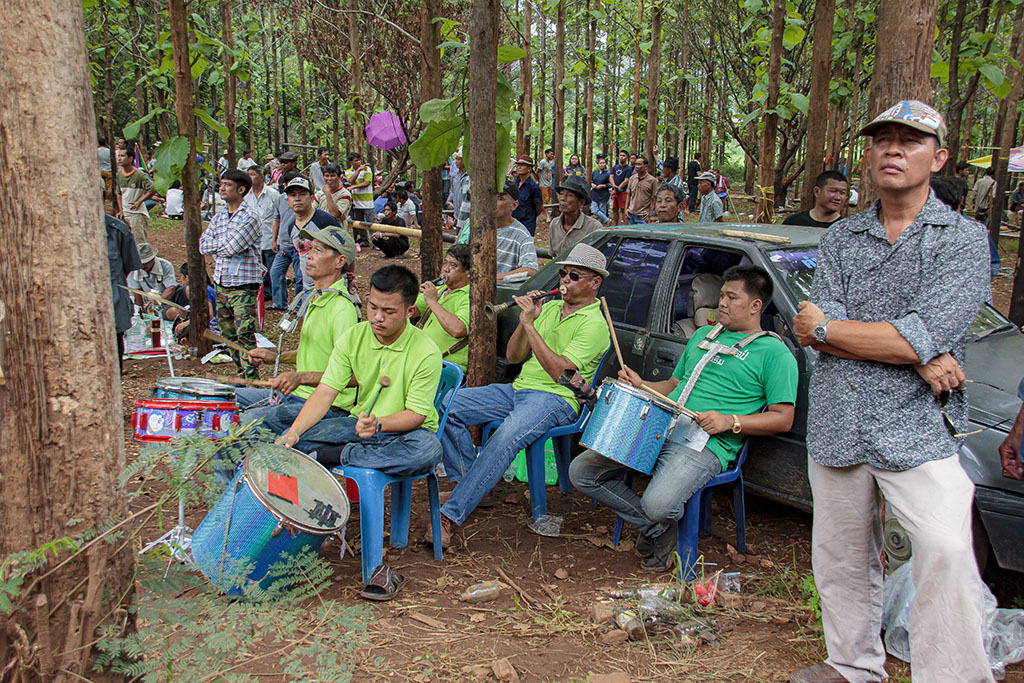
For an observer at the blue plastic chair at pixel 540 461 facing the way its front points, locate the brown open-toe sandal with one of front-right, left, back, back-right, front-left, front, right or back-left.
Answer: front

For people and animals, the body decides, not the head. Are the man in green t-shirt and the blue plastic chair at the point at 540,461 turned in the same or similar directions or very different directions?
same or similar directions

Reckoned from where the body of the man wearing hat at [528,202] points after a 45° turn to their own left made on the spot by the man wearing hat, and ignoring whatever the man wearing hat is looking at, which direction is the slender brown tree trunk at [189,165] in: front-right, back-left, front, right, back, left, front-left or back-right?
front-right

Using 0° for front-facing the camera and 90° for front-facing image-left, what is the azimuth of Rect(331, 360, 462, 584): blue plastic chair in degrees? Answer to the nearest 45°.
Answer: approximately 45°

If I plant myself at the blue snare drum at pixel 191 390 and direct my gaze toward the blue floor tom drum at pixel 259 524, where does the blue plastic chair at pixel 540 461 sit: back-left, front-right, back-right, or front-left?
front-left

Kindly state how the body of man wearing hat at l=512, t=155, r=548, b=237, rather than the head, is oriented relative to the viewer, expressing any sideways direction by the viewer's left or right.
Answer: facing the viewer and to the left of the viewer

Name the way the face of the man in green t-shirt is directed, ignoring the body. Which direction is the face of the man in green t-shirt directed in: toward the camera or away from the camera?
toward the camera

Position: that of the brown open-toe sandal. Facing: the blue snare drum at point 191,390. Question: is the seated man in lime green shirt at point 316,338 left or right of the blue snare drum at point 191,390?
right

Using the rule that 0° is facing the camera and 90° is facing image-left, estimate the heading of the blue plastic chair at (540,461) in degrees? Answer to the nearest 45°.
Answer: approximately 45°

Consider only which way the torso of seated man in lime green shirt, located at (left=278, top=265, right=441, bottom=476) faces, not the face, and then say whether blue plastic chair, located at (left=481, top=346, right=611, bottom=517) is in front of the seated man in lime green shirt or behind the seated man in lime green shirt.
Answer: behind

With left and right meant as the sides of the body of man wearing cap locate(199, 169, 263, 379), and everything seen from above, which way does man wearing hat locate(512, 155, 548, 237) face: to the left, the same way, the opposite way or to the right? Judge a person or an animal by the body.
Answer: the same way

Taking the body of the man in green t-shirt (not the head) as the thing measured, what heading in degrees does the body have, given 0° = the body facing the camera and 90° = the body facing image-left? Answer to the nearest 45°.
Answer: approximately 45°

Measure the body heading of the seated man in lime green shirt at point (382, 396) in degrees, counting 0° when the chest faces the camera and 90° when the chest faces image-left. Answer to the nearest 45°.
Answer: approximately 45°

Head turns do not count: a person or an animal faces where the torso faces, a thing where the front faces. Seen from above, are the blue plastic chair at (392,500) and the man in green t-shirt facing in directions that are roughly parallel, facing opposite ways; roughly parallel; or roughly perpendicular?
roughly parallel

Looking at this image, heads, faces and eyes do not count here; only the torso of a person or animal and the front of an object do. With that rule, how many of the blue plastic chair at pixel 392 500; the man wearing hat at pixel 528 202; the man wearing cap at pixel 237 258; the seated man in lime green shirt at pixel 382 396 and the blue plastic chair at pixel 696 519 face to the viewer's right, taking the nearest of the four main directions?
0
